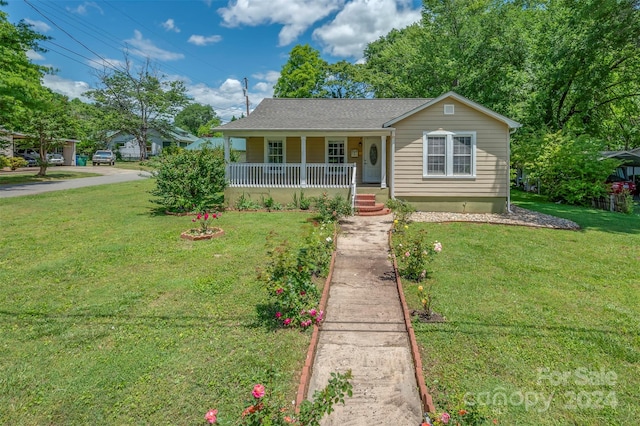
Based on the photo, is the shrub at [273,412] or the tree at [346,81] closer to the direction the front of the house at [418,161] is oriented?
the shrub

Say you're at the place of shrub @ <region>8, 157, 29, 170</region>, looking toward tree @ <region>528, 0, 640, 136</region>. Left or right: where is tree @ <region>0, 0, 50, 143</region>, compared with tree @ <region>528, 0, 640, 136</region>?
right

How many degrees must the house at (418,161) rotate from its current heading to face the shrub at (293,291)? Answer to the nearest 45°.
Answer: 0° — it already faces it

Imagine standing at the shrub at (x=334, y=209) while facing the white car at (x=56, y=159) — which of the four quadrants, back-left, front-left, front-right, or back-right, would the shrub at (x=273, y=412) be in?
back-left

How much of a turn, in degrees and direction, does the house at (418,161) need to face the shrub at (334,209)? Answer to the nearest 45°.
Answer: approximately 45° to its right

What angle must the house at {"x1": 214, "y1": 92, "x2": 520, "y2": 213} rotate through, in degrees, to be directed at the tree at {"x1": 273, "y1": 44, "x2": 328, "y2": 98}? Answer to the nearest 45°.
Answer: approximately 180°

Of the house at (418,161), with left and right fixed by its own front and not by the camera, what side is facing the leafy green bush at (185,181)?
right

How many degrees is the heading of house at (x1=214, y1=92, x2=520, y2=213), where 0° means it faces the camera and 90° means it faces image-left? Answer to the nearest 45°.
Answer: approximately 0°
